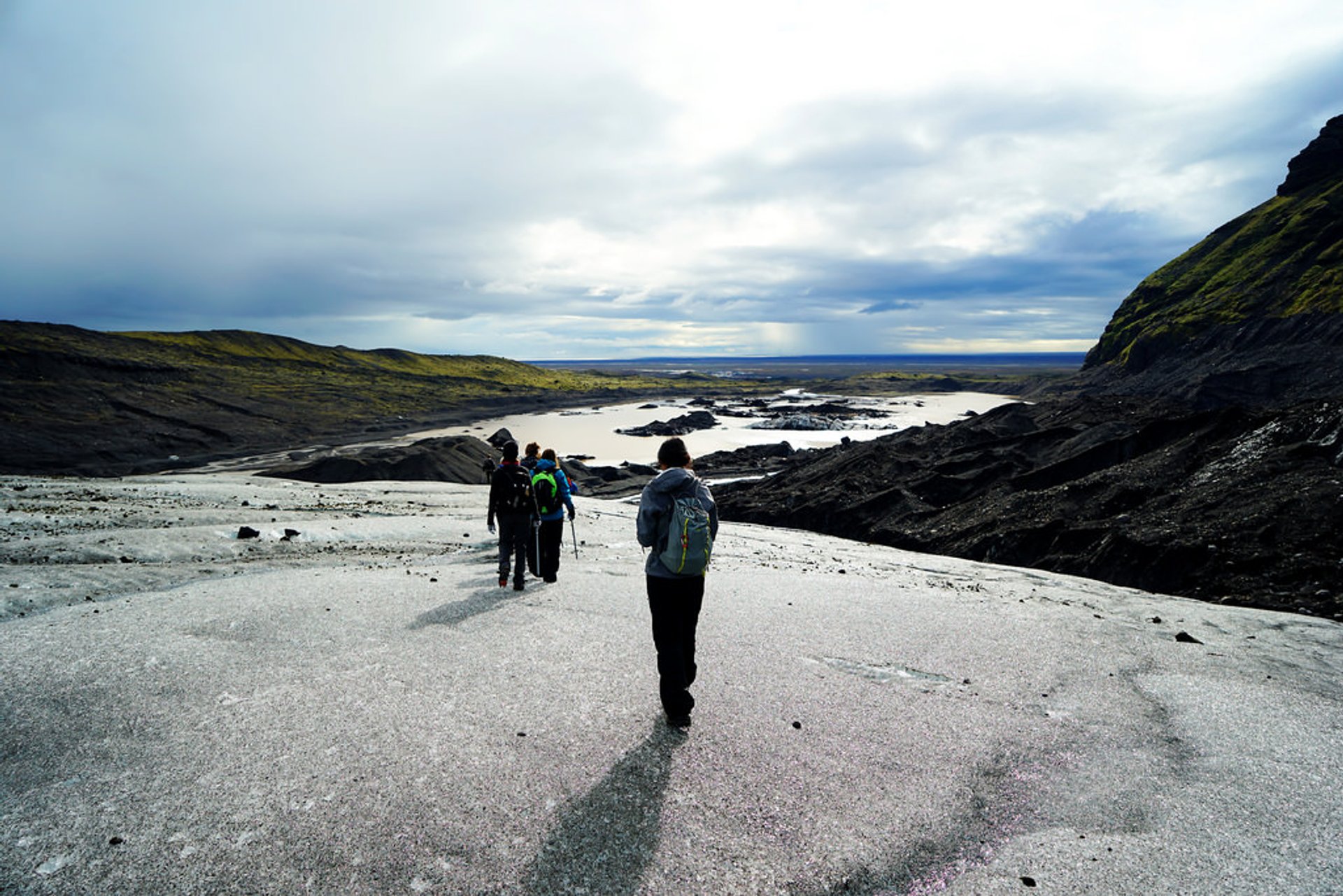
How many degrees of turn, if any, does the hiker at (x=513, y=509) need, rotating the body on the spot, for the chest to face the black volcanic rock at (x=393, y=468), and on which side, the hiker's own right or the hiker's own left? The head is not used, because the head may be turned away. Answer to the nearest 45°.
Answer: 0° — they already face it

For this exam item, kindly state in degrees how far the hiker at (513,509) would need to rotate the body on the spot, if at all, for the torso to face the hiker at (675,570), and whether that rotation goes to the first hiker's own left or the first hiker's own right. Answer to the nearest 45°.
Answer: approximately 180°

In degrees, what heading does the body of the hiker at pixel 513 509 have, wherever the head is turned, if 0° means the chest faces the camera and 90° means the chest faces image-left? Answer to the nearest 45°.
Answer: approximately 180°

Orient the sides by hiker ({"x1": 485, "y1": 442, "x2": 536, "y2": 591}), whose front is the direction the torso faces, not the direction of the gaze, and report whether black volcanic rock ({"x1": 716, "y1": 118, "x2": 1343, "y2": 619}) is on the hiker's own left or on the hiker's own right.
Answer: on the hiker's own right
